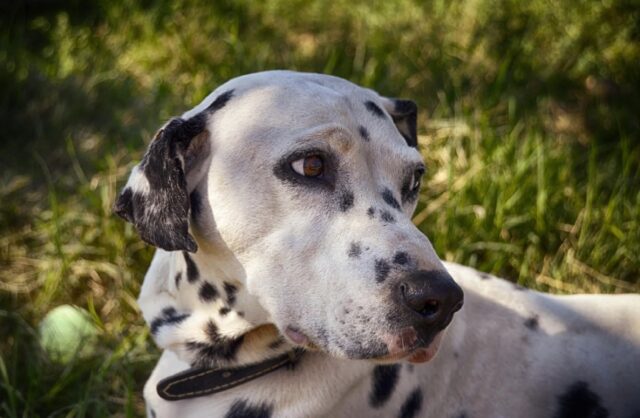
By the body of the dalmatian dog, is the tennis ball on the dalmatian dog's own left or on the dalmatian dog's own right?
on the dalmatian dog's own right

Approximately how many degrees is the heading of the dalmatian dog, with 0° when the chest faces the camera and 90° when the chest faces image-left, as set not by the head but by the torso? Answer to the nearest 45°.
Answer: approximately 45°
